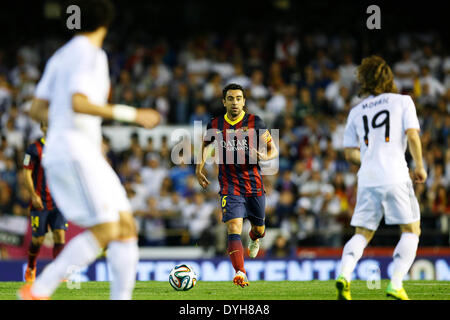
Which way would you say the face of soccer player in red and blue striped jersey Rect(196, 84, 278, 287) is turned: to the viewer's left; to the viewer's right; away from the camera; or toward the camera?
toward the camera

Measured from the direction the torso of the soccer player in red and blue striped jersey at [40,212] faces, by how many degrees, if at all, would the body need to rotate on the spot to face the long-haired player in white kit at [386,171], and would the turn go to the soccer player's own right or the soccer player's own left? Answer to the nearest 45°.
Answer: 0° — they already face them

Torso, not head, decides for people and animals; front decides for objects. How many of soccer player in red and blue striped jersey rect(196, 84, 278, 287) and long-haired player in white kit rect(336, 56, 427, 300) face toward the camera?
1

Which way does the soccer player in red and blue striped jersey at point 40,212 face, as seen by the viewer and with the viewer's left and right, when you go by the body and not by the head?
facing the viewer and to the right of the viewer

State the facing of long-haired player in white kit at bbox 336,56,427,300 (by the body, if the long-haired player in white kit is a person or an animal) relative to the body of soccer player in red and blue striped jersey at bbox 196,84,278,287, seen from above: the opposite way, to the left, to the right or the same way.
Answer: the opposite way

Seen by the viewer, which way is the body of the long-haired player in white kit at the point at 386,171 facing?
away from the camera

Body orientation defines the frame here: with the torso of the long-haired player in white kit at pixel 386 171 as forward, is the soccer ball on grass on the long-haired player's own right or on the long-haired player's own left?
on the long-haired player's own left

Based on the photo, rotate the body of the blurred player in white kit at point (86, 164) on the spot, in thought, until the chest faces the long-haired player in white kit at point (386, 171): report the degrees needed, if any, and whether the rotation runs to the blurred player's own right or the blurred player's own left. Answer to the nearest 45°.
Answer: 0° — they already face them

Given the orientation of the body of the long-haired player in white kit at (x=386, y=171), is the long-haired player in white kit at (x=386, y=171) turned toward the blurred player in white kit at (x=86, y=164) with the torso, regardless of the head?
no

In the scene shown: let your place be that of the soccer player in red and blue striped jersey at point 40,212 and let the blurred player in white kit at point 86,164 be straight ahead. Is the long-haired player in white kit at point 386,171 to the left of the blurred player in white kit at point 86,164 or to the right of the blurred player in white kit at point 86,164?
left

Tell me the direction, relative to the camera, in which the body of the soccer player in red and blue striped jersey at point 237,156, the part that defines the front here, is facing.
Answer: toward the camera

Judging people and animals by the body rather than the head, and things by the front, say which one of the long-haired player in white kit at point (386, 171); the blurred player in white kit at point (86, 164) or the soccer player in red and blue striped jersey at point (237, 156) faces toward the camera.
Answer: the soccer player in red and blue striped jersey

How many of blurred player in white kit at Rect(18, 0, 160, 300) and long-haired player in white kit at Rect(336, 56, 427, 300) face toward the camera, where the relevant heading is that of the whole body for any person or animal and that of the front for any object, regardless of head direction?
0

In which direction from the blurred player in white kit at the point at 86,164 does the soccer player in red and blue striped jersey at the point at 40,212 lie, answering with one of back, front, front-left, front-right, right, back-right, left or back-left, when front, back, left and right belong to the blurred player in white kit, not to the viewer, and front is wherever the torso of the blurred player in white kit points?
front-left

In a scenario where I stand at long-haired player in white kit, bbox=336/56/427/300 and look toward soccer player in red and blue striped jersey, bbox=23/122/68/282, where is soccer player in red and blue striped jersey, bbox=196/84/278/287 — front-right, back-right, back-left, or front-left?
front-right

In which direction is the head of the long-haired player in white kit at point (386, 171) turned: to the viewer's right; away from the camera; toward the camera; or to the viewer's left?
away from the camera

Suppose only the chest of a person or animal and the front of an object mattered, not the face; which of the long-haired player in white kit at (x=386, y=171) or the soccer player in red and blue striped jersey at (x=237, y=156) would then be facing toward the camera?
the soccer player in red and blue striped jersey

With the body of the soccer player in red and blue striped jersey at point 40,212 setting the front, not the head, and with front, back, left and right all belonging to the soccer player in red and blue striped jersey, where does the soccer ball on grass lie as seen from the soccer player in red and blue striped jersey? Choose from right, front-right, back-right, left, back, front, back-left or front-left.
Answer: front
